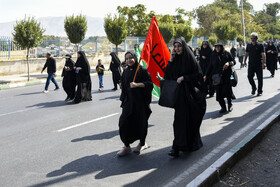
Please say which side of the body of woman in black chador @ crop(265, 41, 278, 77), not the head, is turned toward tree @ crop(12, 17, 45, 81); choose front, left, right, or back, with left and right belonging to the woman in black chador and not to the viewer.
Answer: right

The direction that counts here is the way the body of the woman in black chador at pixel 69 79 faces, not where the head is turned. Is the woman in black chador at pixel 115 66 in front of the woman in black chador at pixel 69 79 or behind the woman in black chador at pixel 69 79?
behind

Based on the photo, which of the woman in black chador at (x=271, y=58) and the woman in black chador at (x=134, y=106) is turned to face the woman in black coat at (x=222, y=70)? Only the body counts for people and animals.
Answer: the woman in black chador at (x=271, y=58)

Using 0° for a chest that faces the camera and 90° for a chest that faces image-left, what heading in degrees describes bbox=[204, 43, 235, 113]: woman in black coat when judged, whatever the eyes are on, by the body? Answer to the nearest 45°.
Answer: approximately 45°

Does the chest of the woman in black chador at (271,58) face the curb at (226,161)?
yes

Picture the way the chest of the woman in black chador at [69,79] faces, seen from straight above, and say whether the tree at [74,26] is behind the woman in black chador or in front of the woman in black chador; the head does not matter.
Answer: behind

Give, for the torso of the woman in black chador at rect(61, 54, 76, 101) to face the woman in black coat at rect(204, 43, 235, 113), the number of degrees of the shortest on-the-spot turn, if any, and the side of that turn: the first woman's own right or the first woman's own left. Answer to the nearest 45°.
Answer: approximately 90° to the first woman's own left

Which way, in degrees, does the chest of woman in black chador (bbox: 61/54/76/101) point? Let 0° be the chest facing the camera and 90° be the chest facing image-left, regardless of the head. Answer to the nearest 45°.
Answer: approximately 45°
